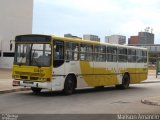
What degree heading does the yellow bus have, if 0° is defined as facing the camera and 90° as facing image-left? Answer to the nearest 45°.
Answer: approximately 45°
